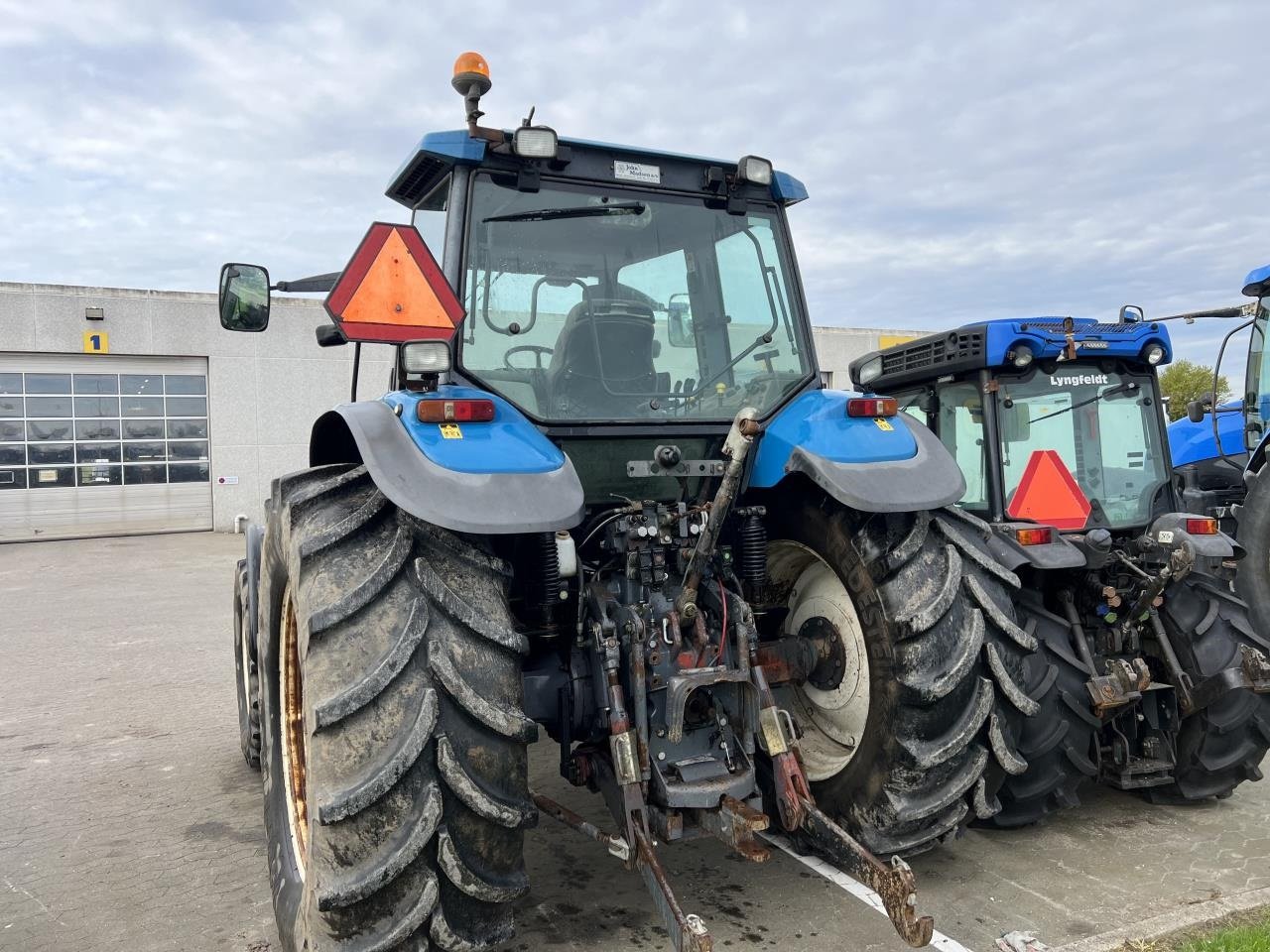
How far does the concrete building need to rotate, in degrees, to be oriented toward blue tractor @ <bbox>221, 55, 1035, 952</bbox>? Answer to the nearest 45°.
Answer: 0° — it already faces it

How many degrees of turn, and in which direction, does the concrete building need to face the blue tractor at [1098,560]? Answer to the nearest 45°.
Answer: approximately 45° to its left

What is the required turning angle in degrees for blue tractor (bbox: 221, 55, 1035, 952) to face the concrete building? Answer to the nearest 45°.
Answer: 0° — it already faces it

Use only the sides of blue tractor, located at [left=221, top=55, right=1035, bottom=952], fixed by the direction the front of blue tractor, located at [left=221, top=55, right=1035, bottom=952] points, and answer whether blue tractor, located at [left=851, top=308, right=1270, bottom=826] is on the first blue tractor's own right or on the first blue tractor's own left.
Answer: on the first blue tractor's own right

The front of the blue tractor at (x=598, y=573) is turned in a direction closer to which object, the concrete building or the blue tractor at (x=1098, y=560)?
the concrete building

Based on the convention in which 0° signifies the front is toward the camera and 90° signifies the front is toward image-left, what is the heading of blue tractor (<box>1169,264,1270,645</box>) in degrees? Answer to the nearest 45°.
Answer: approximately 135°

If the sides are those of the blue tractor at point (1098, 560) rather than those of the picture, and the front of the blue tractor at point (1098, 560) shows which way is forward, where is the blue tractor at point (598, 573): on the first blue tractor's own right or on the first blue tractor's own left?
on the first blue tractor's own left

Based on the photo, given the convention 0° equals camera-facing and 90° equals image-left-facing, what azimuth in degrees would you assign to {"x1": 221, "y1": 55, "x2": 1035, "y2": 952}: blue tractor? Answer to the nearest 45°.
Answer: approximately 135°

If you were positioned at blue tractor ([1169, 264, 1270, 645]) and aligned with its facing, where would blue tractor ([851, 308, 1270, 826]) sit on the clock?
blue tractor ([851, 308, 1270, 826]) is roughly at 8 o'clock from blue tractor ([1169, 264, 1270, 645]).

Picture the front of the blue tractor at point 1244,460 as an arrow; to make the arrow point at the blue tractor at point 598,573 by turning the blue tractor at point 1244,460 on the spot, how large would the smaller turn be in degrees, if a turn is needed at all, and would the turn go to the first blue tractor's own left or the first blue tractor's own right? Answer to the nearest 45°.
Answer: approximately 135° to the first blue tractor's own left

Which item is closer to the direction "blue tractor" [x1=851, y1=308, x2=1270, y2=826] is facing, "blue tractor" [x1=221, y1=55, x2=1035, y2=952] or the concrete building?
the concrete building
